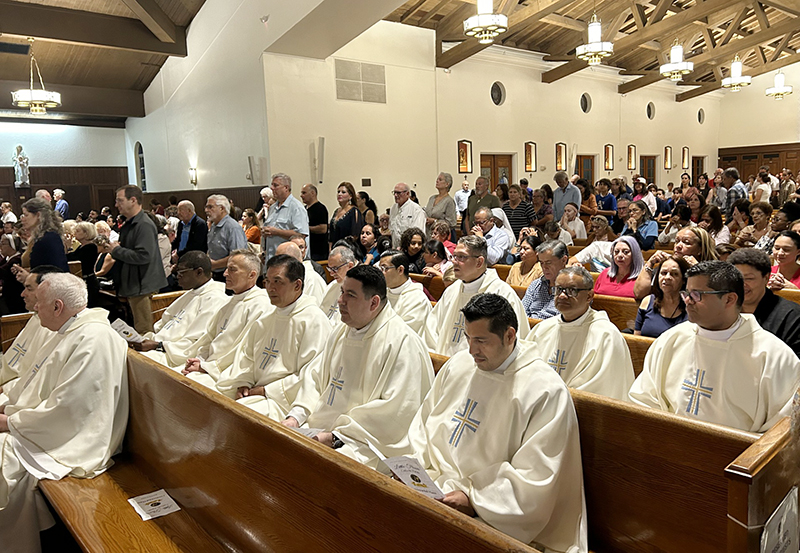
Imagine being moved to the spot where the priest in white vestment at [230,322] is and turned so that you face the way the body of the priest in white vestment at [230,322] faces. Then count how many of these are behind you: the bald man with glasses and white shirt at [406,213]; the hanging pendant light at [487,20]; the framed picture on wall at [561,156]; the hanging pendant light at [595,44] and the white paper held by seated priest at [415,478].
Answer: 4

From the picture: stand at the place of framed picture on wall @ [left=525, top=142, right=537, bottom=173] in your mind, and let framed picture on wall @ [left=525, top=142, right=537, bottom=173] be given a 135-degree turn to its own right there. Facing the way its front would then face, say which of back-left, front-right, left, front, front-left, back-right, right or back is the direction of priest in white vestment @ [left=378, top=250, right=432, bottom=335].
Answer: left

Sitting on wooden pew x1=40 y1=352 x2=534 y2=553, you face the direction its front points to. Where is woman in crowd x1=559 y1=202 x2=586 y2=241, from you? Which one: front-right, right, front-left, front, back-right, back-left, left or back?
back

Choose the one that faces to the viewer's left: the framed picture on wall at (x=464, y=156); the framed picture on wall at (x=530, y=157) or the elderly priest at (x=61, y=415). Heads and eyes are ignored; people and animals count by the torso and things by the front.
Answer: the elderly priest

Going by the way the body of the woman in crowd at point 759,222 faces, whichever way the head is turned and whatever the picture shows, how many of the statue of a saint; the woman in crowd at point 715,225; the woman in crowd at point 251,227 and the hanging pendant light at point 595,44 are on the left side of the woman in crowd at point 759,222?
0

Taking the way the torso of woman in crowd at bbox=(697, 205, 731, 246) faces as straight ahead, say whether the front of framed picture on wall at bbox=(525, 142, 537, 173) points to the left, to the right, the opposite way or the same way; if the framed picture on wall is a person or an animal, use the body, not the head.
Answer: to the left

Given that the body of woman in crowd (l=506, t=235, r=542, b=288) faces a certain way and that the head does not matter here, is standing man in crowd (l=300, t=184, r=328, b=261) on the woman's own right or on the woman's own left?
on the woman's own right

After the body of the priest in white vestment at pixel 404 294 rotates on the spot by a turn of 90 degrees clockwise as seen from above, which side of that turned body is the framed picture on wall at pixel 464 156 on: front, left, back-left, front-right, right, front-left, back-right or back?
front-right

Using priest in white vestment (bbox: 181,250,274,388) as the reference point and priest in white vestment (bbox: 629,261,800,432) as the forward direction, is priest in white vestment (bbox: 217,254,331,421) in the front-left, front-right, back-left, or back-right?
front-right

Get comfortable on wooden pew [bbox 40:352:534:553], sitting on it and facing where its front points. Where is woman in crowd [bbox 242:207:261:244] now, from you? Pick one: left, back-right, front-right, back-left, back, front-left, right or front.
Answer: back-right

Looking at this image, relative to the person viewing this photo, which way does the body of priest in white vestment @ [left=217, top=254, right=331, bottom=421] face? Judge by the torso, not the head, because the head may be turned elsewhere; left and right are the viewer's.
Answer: facing the viewer and to the left of the viewer

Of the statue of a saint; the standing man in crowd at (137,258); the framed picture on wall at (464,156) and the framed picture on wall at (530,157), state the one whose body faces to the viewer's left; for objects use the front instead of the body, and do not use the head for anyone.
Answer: the standing man in crowd

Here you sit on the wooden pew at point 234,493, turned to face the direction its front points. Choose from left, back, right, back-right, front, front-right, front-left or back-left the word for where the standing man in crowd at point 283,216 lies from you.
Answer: back-right

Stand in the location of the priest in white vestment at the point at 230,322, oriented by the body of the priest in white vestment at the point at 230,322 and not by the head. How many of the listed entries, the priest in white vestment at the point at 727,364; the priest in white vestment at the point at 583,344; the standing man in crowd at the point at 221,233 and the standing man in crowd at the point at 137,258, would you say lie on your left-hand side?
2

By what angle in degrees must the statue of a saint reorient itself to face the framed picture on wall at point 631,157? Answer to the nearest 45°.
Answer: approximately 45° to its left

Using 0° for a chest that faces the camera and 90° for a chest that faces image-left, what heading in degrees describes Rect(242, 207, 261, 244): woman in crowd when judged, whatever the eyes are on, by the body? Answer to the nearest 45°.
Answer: approximately 90°

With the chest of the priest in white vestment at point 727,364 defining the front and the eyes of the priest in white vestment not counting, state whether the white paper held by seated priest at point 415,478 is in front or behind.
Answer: in front

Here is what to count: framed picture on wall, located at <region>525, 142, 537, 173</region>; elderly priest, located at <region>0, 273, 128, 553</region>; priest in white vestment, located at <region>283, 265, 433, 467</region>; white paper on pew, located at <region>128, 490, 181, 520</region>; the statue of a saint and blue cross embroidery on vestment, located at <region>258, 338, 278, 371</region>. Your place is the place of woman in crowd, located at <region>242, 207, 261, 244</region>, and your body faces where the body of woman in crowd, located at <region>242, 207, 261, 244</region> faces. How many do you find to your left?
4

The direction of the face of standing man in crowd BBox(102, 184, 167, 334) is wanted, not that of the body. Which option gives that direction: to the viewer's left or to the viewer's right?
to the viewer's left

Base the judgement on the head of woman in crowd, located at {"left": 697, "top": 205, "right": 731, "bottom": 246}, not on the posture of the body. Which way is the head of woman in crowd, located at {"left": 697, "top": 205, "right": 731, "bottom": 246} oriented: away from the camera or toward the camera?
toward the camera

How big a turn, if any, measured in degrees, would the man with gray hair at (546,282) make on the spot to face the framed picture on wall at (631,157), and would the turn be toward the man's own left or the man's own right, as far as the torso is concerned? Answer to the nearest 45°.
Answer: approximately 135° to the man's own right
